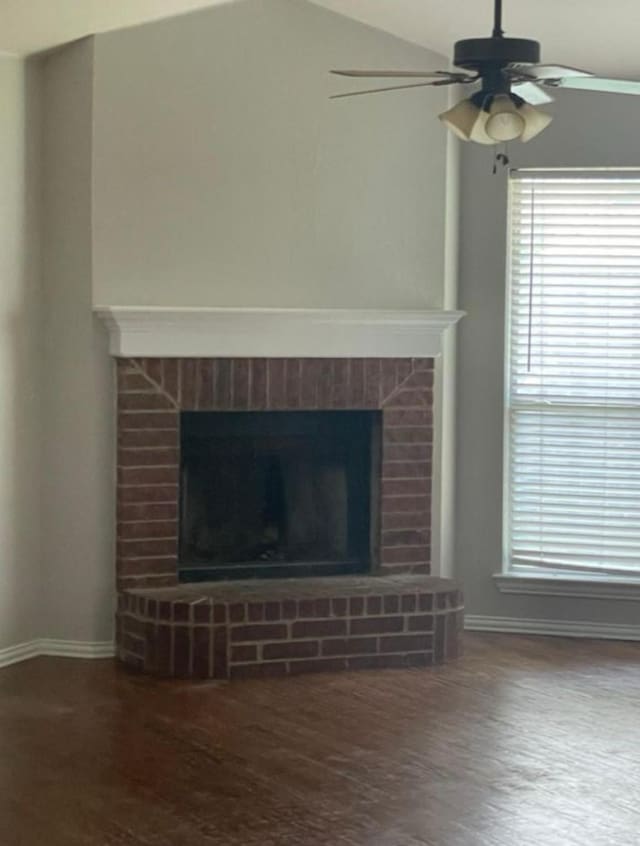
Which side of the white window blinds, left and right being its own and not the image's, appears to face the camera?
front

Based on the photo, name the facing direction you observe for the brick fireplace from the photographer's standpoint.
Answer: facing the viewer

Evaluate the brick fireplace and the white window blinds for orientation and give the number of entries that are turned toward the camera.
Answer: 2

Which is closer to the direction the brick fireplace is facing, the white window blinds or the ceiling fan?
the ceiling fan

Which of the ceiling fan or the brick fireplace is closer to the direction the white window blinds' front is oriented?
the ceiling fan

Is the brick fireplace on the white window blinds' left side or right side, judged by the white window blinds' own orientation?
on its right

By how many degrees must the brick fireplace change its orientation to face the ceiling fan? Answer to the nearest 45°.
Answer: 0° — it already faces it

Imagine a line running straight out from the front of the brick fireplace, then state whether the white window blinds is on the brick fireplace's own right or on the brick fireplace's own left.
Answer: on the brick fireplace's own left

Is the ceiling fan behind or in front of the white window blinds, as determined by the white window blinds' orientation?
in front
